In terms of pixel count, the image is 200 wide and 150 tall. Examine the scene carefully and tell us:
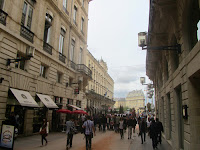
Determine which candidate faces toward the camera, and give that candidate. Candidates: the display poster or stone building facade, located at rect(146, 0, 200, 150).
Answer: the display poster

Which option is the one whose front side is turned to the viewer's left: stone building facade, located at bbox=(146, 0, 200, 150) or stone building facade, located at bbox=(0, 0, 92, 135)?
stone building facade, located at bbox=(146, 0, 200, 150)

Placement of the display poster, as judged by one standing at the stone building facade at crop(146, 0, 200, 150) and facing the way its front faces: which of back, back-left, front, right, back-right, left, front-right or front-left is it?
front

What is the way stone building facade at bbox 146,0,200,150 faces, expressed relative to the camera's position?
facing to the left of the viewer

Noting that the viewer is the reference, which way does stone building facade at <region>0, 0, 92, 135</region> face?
facing the viewer and to the right of the viewer

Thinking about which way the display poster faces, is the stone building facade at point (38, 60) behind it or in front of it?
behind

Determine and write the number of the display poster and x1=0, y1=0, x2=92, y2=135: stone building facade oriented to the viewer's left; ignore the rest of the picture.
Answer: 0

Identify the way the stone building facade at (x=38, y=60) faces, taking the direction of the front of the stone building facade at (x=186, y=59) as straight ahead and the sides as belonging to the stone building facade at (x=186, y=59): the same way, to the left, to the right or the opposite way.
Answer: the opposite way

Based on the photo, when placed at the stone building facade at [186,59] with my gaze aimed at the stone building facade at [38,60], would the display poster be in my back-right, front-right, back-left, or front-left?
front-left

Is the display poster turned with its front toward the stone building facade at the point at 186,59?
no

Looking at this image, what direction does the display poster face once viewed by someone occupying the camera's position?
facing the viewer

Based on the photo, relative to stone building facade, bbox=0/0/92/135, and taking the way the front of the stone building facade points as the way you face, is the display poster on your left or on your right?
on your right

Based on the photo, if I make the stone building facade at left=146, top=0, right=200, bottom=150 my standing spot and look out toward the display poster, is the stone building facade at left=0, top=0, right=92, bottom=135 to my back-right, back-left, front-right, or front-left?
front-right
